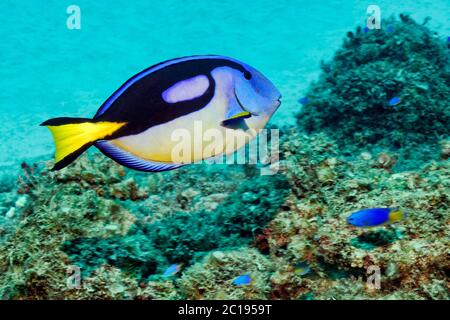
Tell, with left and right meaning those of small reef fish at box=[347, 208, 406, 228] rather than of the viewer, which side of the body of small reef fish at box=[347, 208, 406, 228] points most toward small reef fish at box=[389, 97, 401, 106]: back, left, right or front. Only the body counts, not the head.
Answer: right

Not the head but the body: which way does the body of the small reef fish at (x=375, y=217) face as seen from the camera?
to the viewer's left

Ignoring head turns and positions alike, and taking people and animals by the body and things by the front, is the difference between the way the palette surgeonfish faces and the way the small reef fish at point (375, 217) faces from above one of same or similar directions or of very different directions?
very different directions

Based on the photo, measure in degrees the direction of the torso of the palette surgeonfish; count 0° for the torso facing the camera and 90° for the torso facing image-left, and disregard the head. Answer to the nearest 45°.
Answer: approximately 270°

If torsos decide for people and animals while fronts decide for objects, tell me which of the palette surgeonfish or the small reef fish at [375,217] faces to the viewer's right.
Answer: the palette surgeonfish
